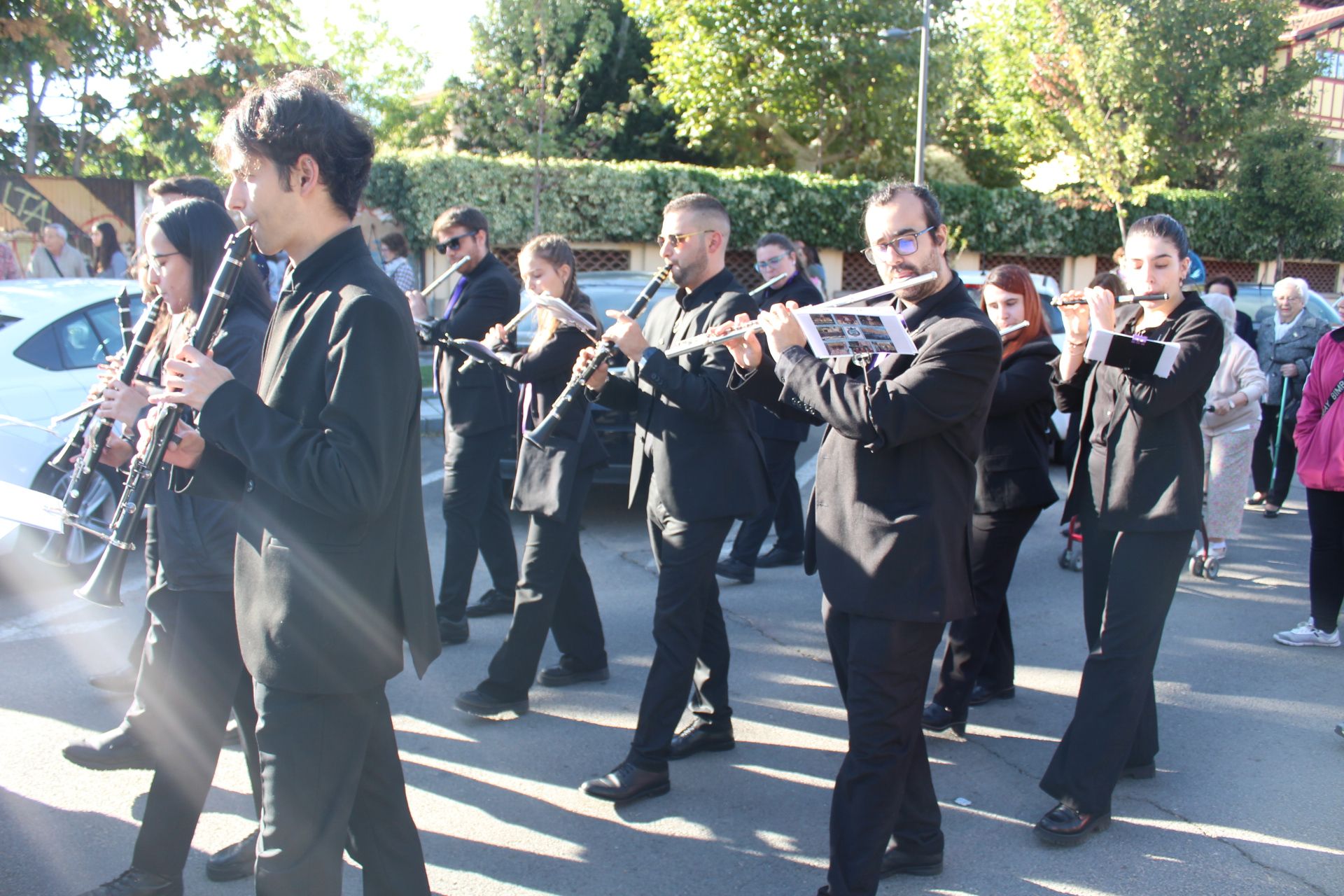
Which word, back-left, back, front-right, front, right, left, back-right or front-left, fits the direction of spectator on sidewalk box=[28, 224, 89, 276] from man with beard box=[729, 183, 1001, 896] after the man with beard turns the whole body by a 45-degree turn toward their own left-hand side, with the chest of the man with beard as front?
back-right

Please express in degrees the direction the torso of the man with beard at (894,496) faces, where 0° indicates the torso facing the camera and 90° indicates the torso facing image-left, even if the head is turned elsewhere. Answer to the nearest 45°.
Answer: approximately 45°

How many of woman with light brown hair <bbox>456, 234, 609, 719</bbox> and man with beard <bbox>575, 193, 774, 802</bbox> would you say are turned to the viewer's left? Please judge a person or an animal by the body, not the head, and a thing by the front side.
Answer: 2

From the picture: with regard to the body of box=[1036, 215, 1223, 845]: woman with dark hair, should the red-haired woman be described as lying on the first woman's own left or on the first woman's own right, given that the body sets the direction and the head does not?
on the first woman's own right

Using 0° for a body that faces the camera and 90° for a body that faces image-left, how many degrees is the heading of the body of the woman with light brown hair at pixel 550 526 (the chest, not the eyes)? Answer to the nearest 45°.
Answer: approximately 90°

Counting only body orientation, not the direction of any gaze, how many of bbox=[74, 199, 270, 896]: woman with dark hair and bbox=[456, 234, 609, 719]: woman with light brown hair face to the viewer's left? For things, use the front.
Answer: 2

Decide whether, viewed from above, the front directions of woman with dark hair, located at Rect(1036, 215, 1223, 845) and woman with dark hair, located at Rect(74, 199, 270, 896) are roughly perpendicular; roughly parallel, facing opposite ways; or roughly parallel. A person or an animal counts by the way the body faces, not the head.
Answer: roughly parallel

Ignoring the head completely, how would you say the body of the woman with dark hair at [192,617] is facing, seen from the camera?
to the viewer's left

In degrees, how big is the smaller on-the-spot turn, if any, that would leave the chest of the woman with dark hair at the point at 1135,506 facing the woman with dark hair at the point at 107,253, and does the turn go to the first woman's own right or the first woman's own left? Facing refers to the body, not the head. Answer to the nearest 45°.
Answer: approximately 90° to the first woman's own right

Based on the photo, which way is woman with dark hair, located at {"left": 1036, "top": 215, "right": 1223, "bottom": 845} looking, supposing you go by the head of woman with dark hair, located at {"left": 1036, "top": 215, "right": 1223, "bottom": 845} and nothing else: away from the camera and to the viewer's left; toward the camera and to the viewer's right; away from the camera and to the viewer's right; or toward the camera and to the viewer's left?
toward the camera and to the viewer's left

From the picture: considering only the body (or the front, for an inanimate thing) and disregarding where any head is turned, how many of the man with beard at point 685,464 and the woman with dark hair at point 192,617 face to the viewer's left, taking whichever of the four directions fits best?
2

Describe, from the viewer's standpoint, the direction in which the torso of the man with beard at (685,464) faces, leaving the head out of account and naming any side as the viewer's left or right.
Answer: facing to the left of the viewer

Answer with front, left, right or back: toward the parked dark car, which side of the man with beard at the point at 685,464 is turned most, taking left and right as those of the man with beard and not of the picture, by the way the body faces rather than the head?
right

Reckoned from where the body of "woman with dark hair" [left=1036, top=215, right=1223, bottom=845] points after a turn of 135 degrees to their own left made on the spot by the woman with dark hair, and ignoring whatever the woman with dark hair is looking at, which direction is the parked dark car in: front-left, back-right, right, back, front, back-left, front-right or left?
back-left

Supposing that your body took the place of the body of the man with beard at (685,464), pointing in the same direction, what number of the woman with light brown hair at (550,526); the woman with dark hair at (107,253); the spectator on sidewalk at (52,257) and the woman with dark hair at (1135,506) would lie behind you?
1

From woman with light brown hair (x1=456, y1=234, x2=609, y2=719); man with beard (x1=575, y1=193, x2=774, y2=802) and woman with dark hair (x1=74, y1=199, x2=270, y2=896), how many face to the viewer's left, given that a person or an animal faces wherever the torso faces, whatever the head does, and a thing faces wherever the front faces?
3
